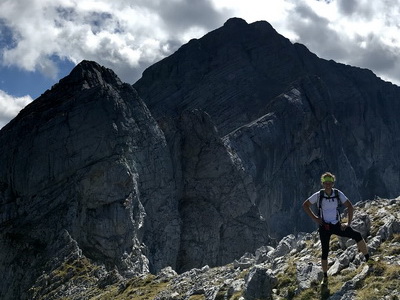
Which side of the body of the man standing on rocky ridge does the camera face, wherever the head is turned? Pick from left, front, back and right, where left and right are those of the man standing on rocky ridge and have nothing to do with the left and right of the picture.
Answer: front

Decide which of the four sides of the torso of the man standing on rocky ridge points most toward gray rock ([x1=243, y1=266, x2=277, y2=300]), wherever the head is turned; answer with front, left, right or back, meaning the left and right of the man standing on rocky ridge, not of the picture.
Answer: right
